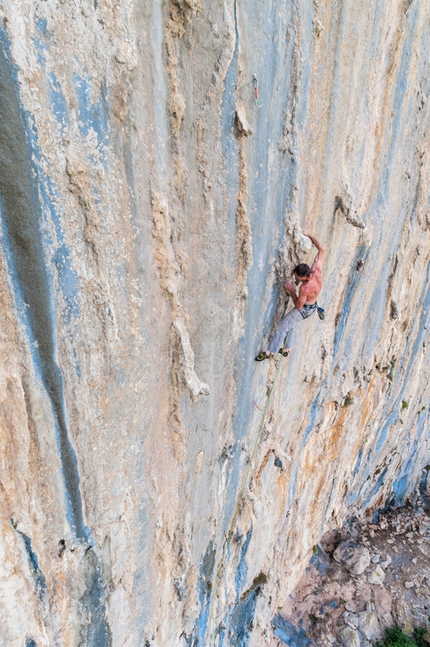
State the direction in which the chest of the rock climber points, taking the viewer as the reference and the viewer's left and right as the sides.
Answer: facing away from the viewer and to the left of the viewer
